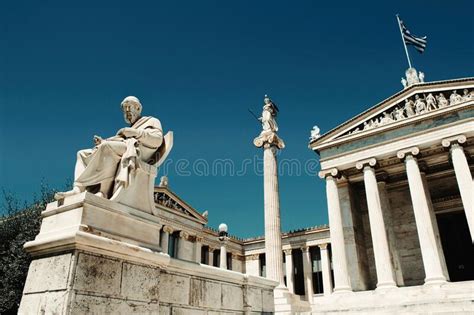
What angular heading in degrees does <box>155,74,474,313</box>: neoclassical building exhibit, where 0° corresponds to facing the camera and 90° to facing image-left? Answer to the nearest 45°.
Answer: approximately 45°

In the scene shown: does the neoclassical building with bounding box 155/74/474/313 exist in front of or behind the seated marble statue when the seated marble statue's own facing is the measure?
behind

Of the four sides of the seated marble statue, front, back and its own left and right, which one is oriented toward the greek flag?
back

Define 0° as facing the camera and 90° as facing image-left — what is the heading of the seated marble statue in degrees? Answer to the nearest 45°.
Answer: approximately 45°
